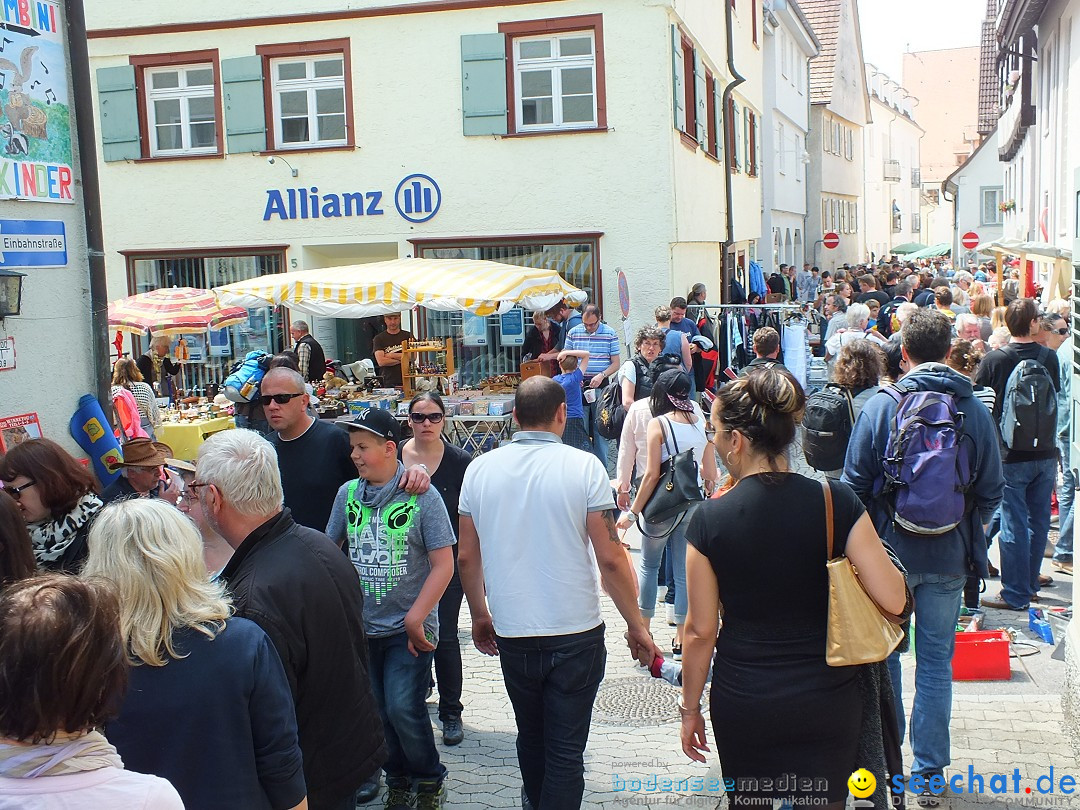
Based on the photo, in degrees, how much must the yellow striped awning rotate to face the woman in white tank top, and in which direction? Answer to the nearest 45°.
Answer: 0° — it already faces them

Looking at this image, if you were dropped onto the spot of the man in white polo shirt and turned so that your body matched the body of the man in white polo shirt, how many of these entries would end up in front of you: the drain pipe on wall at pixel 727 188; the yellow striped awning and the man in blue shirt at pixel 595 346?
3

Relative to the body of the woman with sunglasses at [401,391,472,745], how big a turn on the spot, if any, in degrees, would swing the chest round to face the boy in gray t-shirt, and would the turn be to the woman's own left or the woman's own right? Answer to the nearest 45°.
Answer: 0° — they already face them

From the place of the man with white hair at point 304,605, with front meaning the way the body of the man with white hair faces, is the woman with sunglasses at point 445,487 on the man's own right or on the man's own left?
on the man's own right

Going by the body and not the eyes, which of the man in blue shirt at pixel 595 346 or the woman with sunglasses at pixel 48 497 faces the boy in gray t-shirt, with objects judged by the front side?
the man in blue shirt

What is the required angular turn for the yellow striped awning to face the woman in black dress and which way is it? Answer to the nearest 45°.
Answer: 0° — it already faces them

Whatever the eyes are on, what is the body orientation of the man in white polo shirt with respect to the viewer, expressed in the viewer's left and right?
facing away from the viewer

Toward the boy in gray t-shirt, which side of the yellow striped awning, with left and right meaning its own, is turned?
front

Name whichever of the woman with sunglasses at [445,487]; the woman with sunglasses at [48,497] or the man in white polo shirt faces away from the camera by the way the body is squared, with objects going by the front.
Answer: the man in white polo shirt

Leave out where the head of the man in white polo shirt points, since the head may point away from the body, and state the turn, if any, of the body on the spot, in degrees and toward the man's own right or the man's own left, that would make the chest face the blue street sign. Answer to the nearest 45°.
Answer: approximately 45° to the man's own left

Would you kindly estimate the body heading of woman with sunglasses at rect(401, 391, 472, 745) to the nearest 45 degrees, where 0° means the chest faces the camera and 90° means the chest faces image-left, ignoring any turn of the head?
approximately 0°
